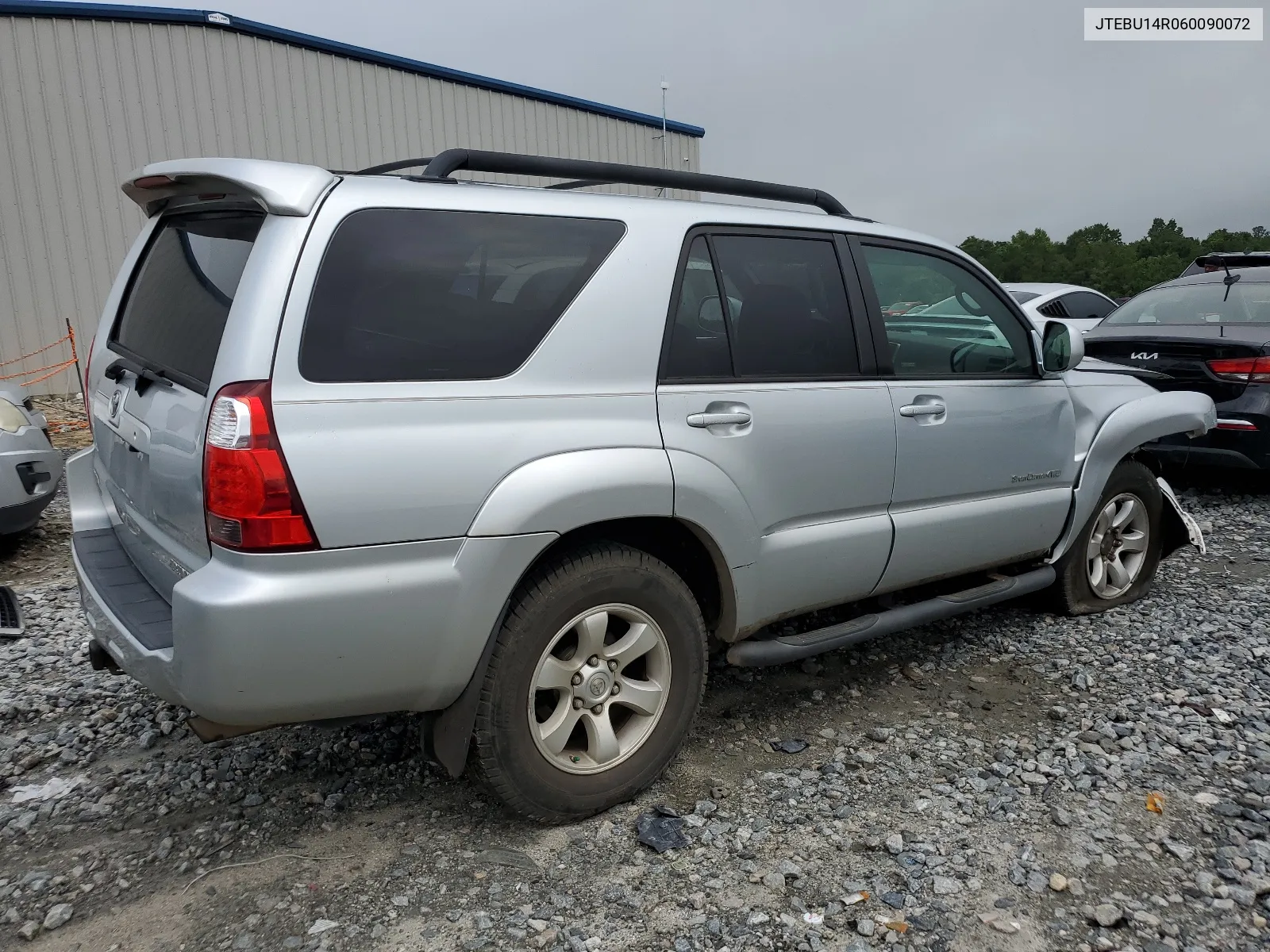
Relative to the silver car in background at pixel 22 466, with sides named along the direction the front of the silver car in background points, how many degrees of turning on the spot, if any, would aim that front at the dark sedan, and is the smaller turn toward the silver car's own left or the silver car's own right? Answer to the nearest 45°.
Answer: approximately 45° to the silver car's own left

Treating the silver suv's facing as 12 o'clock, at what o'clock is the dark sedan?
The dark sedan is roughly at 12 o'clock from the silver suv.

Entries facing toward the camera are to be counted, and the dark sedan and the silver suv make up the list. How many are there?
0

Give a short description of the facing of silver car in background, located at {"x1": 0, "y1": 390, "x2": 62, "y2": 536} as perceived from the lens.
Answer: facing the viewer and to the right of the viewer

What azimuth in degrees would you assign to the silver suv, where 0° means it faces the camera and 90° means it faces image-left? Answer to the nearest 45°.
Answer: approximately 225°

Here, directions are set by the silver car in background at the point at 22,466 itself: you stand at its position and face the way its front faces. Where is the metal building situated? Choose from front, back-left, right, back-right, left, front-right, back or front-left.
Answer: back-left

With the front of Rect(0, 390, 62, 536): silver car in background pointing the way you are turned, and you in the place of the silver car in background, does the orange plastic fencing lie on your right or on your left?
on your left

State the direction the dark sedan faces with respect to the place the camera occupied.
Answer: facing away from the viewer and to the right of the viewer

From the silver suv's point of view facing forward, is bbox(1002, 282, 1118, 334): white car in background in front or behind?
in front
